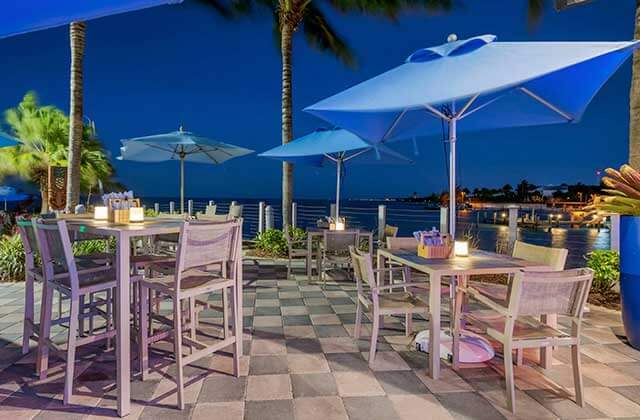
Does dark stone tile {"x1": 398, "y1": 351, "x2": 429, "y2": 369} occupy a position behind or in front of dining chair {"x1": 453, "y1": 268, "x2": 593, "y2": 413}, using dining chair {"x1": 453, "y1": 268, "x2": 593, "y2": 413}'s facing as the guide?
in front

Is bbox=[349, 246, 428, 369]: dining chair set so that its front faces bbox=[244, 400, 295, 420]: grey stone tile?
no

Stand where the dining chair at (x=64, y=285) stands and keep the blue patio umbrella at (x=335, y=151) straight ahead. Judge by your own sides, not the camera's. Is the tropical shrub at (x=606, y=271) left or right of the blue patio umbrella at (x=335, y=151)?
right

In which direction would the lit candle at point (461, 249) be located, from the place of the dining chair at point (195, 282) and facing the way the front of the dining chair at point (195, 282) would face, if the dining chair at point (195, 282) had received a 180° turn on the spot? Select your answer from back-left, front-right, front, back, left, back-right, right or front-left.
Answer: front-left

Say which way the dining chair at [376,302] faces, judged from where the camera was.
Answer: facing away from the viewer and to the right of the viewer

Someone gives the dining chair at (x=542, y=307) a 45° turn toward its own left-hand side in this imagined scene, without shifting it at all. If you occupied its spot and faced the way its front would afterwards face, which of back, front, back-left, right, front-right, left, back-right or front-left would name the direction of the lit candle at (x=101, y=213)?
front

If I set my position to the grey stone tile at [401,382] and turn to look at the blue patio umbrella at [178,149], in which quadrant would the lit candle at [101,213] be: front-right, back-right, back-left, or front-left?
front-left

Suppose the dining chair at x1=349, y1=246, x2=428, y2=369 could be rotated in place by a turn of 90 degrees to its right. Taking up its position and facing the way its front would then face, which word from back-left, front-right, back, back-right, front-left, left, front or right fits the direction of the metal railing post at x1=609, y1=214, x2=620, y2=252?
left

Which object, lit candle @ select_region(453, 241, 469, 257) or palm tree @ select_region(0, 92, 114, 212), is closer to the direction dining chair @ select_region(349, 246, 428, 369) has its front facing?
the lit candle

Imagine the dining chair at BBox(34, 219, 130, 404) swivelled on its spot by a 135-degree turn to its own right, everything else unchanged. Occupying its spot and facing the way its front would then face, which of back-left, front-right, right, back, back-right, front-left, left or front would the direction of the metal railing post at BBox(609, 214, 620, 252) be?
left

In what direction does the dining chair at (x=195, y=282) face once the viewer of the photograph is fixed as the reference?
facing away from the viewer and to the left of the viewer

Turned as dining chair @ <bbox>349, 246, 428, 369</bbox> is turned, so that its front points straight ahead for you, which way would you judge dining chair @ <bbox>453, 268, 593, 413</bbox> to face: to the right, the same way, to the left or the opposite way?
to the left

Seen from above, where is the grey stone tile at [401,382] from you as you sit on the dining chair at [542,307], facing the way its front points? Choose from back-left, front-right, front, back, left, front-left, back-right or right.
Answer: front-left

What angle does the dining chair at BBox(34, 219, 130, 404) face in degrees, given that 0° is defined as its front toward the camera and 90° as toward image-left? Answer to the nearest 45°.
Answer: approximately 225°

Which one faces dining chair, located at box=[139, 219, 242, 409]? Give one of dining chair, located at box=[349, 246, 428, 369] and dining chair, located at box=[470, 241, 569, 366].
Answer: dining chair, located at box=[470, 241, 569, 366]

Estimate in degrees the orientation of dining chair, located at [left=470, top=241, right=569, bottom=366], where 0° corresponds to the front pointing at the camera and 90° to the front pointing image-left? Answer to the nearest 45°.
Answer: approximately 45°

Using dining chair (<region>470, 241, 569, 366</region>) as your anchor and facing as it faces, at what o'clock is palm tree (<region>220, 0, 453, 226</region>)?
The palm tree is roughly at 3 o'clock from the dining chair.
